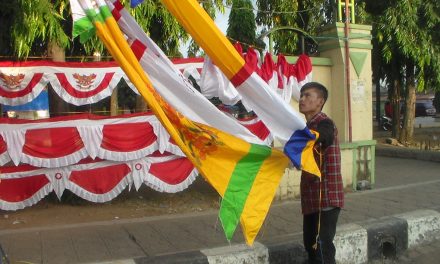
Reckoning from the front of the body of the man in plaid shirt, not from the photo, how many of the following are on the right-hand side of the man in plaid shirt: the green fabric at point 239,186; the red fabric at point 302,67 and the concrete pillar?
2

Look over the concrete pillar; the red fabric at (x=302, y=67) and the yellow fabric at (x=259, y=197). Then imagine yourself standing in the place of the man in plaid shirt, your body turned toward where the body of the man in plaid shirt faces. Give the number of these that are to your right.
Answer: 2

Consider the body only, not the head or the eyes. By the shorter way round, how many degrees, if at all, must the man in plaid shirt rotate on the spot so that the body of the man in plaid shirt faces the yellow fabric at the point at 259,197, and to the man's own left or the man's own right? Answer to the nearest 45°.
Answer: approximately 45° to the man's own left

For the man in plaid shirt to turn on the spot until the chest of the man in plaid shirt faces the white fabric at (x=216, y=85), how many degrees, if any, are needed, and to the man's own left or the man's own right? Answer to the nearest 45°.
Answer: approximately 45° to the man's own right

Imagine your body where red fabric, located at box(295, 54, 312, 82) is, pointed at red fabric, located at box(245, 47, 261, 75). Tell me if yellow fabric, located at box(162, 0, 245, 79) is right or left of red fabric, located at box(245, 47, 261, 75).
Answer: left

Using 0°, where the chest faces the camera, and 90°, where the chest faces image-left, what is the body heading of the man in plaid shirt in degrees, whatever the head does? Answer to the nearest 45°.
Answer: approximately 90°

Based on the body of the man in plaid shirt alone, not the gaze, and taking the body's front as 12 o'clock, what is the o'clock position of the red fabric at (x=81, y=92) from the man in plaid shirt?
The red fabric is roughly at 1 o'clock from the man in plaid shirt.

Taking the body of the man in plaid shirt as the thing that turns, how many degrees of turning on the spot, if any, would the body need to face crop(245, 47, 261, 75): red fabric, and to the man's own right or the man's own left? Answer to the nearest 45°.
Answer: approximately 90° to the man's own right
